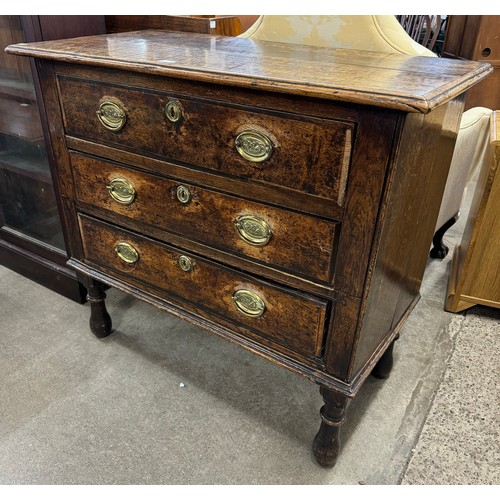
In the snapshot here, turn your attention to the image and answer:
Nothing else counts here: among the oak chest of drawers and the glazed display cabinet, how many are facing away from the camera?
0

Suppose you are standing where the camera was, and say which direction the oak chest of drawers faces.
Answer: facing the viewer and to the left of the viewer

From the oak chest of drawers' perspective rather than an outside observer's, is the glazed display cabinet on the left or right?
on its right

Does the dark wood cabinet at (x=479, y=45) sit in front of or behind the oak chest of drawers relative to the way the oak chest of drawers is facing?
behind

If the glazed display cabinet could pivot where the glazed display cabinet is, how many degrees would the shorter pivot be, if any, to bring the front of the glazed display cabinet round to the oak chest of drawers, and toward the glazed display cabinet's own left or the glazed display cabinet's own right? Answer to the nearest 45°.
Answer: approximately 90° to the glazed display cabinet's own left

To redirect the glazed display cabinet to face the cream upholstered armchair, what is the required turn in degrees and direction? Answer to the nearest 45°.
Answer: approximately 90° to its left

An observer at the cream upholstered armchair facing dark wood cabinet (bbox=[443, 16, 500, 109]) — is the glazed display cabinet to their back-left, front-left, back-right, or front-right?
back-left

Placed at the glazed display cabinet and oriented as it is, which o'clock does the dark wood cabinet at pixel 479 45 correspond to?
The dark wood cabinet is roughly at 7 o'clock from the glazed display cabinet.
